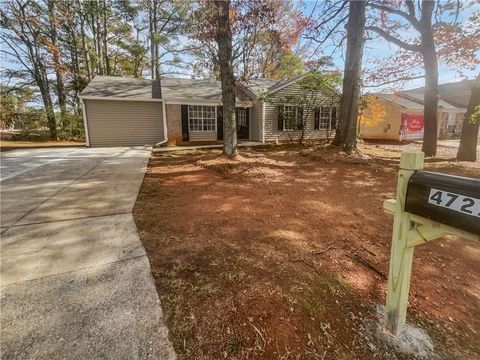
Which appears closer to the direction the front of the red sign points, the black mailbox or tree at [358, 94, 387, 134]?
the black mailbox

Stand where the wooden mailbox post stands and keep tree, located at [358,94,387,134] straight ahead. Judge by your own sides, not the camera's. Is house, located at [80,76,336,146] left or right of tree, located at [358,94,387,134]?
left

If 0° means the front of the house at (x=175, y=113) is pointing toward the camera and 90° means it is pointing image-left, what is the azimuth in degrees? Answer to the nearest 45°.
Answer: approximately 0°

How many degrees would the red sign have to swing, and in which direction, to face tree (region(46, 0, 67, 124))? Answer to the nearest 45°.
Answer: approximately 45° to its right

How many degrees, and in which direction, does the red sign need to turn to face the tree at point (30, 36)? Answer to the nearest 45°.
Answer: approximately 45° to its right

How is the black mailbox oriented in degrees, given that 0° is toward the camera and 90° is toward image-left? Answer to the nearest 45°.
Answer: approximately 315°

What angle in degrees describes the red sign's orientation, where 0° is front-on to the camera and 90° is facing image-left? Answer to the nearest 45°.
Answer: approximately 0°

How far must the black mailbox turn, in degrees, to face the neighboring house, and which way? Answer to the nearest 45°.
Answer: approximately 135° to its left

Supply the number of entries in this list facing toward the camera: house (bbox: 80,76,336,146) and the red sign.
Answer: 2

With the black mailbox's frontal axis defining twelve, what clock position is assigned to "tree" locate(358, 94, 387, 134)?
The tree is roughly at 7 o'clock from the black mailbox.

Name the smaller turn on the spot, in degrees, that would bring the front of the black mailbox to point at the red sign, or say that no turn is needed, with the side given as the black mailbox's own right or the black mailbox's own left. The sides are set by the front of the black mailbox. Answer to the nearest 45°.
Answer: approximately 135° to the black mailbox's own left

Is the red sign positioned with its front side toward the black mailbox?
yes
